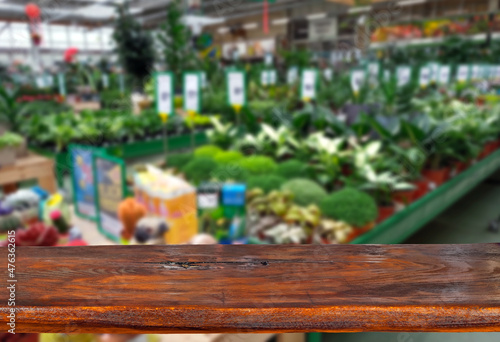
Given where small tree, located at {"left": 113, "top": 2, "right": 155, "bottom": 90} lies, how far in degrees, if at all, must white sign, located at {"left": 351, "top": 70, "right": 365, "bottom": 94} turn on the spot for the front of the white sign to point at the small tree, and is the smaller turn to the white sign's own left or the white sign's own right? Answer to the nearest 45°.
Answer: approximately 90° to the white sign's own right

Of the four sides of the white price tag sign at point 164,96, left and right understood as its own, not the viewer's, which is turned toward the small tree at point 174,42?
back

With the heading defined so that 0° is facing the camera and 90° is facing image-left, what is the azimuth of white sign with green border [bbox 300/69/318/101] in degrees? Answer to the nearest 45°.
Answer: approximately 0°

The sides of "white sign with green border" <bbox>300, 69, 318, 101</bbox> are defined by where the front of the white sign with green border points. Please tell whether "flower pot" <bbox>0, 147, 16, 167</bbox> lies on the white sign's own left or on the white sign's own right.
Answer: on the white sign's own right

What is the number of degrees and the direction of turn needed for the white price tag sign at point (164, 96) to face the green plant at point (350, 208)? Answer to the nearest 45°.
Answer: approximately 45° to its left

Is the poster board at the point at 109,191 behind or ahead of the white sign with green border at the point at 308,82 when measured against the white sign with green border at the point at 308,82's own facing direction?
ahead
